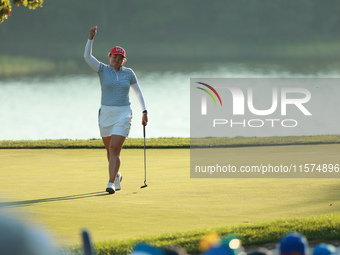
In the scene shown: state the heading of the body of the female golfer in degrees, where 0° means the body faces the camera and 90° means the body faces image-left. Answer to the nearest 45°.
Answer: approximately 0°

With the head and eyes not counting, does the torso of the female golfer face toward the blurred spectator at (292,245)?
yes

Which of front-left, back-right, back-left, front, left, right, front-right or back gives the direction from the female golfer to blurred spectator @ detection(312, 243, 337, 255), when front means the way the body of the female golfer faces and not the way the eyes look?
front

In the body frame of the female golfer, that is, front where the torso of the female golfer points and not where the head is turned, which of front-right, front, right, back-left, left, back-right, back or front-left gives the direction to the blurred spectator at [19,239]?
front

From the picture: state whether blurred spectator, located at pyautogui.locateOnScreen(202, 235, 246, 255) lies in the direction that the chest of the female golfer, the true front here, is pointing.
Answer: yes
